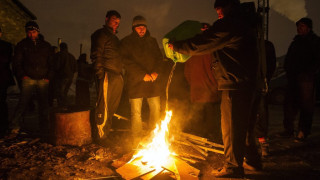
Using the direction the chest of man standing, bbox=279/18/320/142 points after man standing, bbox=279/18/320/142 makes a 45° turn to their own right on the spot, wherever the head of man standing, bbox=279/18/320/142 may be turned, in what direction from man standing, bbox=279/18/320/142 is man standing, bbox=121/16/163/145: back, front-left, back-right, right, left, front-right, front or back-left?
front-left

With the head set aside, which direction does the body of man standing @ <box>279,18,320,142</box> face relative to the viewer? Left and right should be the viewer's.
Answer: facing the viewer and to the left of the viewer

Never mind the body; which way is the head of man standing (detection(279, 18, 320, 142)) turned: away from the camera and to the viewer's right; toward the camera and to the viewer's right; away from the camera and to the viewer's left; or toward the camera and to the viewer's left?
toward the camera and to the viewer's left

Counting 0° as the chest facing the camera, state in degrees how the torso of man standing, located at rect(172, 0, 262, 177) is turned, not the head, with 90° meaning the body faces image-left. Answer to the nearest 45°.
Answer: approximately 90°

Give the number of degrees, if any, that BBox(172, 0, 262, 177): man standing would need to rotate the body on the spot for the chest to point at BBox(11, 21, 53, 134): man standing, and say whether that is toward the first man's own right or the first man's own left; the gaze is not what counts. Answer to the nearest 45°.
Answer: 0° — they already face them

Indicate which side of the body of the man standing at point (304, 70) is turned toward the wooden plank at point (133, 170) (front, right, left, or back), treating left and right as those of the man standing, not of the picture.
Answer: front

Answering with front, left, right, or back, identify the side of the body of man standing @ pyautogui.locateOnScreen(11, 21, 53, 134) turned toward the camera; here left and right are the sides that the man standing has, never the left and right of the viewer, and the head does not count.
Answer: front

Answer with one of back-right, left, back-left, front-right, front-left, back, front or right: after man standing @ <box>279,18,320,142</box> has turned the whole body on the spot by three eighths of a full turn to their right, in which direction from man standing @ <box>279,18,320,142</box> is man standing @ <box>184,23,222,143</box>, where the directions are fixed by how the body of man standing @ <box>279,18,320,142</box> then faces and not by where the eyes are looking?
back-left

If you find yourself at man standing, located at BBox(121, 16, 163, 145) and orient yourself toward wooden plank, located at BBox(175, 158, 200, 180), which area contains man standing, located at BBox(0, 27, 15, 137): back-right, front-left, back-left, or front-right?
back-right

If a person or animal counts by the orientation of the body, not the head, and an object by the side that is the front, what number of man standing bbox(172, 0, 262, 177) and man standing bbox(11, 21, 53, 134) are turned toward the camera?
1

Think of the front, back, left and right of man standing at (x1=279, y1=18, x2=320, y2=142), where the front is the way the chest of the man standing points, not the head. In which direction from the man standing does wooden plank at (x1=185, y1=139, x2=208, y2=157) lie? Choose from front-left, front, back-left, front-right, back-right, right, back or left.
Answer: front
